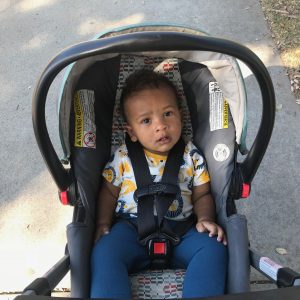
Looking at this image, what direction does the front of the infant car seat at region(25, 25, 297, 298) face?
toward the camera

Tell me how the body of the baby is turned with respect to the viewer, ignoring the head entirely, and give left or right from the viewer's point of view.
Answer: facing the viewer
